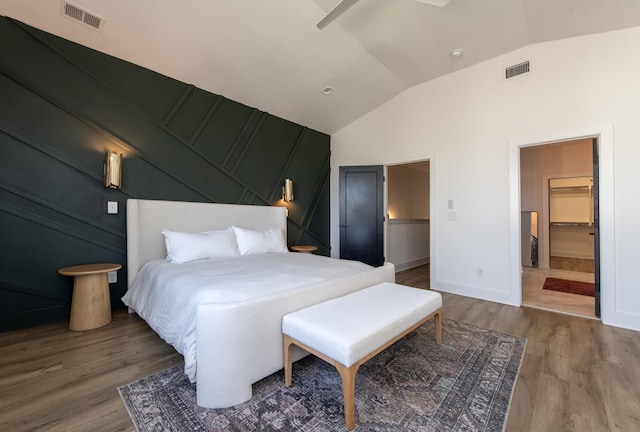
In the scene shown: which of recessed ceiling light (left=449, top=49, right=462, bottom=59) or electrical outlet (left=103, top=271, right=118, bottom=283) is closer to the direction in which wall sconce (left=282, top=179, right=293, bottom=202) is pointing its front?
the recessed ceiling light

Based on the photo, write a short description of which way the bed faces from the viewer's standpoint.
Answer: facing the viewer and to the right of the viewer

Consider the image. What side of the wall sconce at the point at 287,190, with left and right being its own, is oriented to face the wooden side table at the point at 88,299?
right

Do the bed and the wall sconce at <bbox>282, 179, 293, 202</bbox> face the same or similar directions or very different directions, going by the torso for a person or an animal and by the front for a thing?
same or similar directions

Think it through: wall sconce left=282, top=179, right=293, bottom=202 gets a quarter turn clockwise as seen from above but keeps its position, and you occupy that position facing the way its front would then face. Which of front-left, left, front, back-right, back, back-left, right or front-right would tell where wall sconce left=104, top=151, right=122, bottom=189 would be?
front

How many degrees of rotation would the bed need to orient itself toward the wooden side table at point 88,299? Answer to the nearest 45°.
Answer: approximately 180°

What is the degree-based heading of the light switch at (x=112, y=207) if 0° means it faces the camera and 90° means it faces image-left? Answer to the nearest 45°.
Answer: approximately 0°

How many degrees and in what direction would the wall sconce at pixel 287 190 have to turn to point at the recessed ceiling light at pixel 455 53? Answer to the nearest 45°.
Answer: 0° — it already faces it

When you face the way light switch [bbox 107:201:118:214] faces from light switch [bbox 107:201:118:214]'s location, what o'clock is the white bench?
The white bench is roughly at 11 o'clock from the light switch.

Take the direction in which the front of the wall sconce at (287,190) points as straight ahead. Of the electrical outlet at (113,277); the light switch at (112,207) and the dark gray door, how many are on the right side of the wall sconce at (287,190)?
2

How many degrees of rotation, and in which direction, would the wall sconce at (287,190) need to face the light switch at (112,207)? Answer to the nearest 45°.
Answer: approximately 90° to its right

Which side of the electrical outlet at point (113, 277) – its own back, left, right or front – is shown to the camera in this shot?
front

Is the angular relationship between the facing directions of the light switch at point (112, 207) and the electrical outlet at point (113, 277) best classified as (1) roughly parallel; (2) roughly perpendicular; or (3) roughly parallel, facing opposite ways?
roughly parallel

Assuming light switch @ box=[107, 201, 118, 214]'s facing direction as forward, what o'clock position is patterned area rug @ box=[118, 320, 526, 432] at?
The patterned area rug is roughly at 11 o'clock from the light switch.

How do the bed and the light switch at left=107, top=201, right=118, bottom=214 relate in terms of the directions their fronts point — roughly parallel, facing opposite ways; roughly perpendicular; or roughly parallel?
roughly parallel
